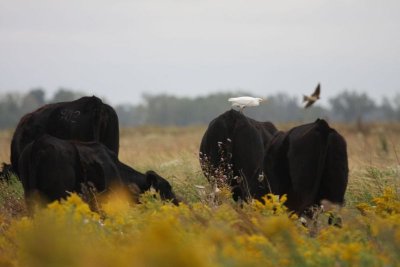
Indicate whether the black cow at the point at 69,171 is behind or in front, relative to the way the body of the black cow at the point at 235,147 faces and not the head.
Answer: behind

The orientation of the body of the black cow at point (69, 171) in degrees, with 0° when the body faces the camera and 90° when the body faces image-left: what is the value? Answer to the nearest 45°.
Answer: approximately 270°

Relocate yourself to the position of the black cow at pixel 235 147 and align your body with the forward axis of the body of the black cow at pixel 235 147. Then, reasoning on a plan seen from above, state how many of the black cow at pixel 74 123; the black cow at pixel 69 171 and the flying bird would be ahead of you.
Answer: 1

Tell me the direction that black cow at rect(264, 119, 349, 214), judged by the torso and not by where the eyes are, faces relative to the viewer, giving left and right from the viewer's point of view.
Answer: facing away from the viewer and to the left of the viewer

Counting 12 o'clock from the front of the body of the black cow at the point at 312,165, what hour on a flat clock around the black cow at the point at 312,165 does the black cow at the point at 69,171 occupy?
the black cow at the point at 69,171 is roughly at 10 o'clock from the black cow at the point at 312,165.

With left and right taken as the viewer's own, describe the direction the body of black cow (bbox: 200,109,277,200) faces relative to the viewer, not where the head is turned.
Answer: facing away from the viewer and to the right of the viewer

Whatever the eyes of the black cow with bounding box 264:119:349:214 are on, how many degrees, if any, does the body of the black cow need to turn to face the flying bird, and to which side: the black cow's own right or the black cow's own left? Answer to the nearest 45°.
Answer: approximately 45° to the black cow's own right

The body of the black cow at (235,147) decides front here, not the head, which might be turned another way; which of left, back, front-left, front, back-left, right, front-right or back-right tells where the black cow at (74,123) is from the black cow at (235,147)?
back-left

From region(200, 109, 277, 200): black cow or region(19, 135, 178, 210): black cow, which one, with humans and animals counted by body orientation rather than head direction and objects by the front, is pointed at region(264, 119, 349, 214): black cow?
region(19, 135, 178, 210): black cow

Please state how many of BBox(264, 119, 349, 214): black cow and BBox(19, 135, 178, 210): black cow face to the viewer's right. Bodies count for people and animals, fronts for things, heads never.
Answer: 1

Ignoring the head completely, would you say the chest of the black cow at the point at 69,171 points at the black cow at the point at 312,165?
yes

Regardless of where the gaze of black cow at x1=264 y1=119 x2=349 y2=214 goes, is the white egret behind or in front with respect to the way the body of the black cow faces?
in front
